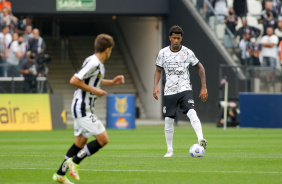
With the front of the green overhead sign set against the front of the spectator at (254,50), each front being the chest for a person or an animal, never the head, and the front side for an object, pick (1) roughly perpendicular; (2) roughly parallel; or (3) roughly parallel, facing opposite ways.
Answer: roughly parallel

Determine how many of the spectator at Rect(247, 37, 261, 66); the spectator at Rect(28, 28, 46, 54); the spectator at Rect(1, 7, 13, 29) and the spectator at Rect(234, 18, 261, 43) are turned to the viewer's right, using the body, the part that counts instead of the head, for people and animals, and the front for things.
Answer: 0

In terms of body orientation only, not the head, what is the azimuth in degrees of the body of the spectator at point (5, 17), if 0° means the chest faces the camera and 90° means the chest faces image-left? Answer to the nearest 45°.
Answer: approximately 0°

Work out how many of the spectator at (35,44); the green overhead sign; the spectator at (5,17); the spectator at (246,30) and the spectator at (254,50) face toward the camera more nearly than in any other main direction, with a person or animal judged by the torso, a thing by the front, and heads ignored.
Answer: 5

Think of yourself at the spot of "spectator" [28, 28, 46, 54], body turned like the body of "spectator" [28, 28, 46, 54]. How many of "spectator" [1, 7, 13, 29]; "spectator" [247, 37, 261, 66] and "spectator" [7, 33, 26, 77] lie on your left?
1

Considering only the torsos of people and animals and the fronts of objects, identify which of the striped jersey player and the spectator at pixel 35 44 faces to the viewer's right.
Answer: the striped jersey player

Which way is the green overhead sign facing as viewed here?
toward the camera

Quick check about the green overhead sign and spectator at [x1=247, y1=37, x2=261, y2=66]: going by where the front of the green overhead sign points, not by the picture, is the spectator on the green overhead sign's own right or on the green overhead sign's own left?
on the green overhead sign's own left

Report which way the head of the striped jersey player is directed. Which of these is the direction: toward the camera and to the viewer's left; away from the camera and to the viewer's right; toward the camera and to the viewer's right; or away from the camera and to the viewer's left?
away from the camera and to the viewer's right

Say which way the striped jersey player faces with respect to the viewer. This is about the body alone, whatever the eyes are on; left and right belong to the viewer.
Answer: facing to the right of the viewer

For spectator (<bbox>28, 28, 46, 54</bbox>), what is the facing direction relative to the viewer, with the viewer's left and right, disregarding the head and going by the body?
facing the viewer

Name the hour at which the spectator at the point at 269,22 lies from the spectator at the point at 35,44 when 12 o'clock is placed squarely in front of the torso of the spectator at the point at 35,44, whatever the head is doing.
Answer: the spectator at the point at 269,22 is roughly at 9 o'clock from the spectator at the point at 35,44.

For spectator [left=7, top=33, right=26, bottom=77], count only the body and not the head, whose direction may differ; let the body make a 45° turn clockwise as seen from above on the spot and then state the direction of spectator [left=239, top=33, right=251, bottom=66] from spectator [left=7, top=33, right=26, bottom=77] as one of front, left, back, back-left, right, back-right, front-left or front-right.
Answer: left
